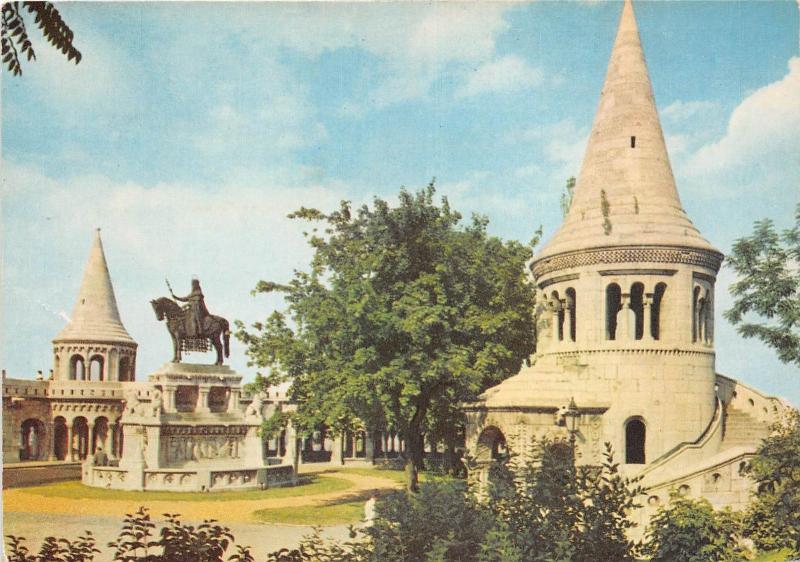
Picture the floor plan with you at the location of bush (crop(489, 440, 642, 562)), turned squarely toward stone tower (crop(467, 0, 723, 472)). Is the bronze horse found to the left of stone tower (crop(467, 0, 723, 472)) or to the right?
left

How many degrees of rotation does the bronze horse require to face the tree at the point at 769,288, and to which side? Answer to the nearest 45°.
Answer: approximately 135° to its left

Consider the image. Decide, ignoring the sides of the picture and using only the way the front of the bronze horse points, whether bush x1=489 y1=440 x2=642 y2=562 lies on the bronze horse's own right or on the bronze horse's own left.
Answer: on the bronze horse's own left

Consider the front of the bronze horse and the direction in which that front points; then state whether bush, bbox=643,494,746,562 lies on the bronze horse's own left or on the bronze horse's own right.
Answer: on the bronze horse's own left

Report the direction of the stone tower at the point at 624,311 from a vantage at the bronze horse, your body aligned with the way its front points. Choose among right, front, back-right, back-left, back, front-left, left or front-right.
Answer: back-left

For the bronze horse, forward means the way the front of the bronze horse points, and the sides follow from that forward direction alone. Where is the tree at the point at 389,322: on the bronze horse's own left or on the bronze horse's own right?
on the bronze horse's own left

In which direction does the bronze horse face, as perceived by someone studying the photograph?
facing to the left of the viewer

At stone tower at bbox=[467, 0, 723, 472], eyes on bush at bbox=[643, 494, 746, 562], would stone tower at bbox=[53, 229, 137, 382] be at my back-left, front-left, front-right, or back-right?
back-right

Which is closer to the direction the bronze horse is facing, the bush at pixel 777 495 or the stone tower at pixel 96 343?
the stone tower

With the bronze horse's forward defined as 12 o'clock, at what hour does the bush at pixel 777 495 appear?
The bush is roughly at 8 o'clock from the bronze horse.
